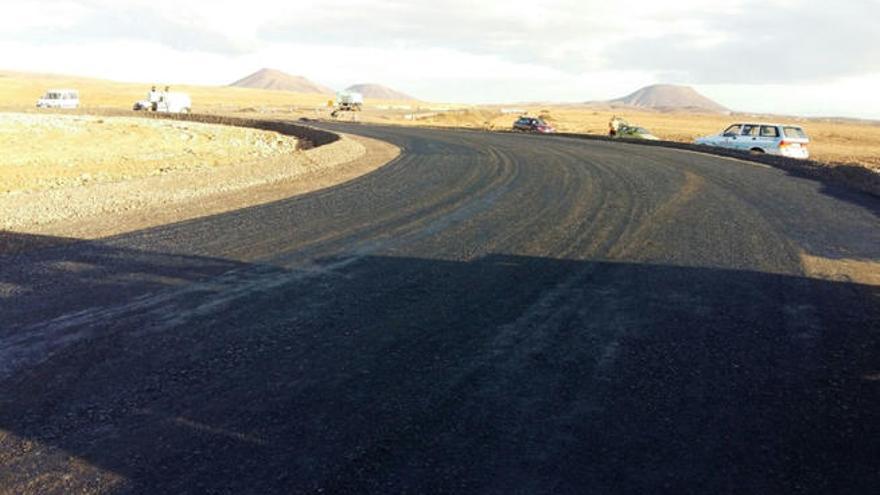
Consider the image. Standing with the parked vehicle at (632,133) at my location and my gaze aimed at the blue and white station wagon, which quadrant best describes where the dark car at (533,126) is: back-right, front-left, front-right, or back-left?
back-right

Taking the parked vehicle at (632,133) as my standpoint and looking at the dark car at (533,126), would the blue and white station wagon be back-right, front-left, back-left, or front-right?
back-left

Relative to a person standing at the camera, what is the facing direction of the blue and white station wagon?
facing away from the viewer and to the left of the viewer
